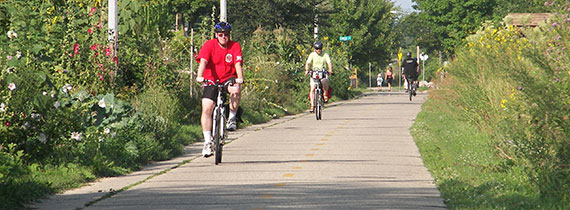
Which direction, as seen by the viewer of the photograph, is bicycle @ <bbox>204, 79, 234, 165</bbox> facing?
facing the viewer

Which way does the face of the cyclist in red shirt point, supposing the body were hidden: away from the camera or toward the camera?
toward the camera

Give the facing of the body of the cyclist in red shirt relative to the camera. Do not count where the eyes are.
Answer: toward the camera

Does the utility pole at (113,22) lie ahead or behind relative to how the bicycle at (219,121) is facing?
behind

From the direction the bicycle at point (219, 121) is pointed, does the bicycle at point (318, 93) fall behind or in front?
behind

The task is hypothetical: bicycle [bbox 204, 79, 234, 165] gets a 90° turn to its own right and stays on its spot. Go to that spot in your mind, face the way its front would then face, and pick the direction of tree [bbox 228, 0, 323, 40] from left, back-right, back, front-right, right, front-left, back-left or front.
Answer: right

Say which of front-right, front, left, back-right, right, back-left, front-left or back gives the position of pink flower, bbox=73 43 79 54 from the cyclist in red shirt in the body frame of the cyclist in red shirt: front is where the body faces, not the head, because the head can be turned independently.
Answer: back-right

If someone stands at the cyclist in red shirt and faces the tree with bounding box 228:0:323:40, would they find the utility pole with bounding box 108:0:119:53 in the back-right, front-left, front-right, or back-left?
front-left

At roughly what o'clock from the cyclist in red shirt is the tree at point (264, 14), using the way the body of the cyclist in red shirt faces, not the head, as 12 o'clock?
The tree is roughly at 6 o'clock from the cyclist in red shirt.

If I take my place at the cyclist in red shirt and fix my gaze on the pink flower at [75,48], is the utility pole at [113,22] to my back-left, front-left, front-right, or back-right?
front-right

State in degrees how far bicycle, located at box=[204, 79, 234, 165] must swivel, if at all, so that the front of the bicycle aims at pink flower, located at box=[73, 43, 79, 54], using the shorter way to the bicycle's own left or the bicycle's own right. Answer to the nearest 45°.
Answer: approximately 135° to the bicycle's own right
